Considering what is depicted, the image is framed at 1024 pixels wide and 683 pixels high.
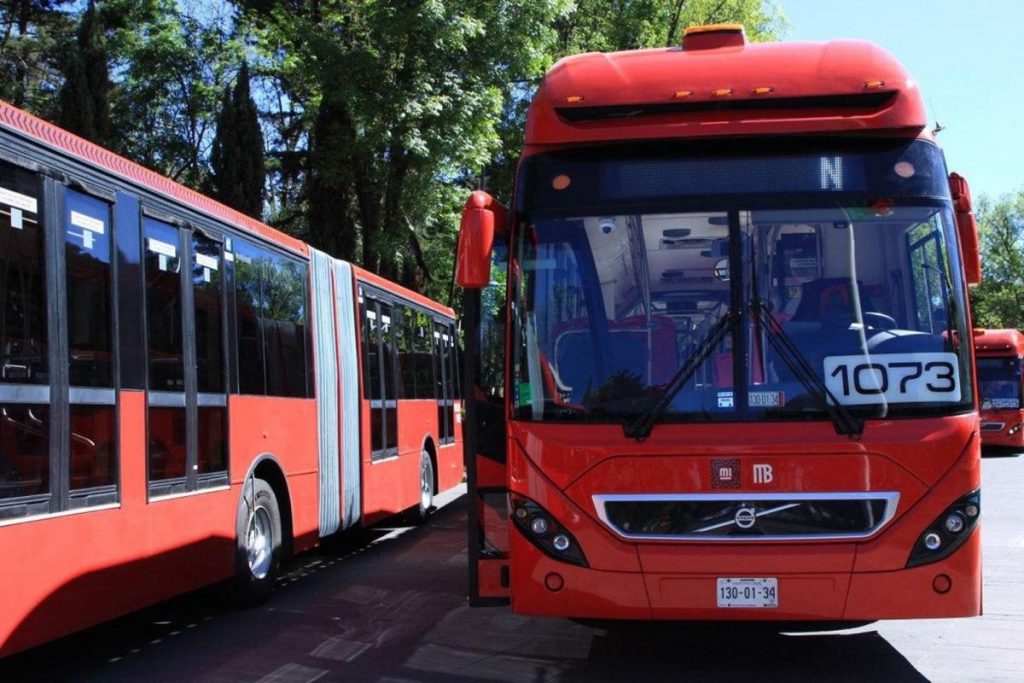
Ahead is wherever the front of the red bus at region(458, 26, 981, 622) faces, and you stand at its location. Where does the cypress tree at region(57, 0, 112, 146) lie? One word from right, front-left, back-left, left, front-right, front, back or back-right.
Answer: back-right

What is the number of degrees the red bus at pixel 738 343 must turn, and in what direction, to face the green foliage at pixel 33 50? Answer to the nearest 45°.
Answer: approximately 135° to its right

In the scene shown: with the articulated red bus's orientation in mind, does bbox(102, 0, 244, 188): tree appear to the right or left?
on its right

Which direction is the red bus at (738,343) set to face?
toward the camera

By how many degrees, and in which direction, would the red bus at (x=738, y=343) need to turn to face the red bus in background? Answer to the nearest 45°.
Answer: approximately 180°

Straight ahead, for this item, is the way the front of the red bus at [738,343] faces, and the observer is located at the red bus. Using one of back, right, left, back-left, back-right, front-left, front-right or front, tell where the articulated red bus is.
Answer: right

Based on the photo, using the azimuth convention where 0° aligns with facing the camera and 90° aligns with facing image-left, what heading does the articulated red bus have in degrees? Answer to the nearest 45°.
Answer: approximately 45°

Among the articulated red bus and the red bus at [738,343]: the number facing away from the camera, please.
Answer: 0

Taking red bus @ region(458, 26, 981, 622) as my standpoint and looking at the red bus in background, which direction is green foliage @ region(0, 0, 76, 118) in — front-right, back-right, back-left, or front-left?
front-left

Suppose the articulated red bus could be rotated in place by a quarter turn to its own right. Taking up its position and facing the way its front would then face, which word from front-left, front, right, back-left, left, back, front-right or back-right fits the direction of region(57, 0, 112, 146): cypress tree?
front-right

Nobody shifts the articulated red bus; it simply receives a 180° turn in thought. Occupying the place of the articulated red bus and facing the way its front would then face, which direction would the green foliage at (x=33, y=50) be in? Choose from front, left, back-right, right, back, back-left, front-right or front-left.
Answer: front-left

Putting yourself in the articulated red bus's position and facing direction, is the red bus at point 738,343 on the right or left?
on its left
